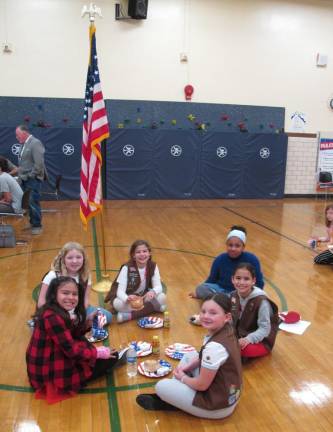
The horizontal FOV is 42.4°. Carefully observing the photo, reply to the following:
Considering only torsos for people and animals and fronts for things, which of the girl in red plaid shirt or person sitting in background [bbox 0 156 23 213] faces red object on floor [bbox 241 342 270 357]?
the girl in red plaid shirt

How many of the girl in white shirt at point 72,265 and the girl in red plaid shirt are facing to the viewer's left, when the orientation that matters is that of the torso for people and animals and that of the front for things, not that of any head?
0

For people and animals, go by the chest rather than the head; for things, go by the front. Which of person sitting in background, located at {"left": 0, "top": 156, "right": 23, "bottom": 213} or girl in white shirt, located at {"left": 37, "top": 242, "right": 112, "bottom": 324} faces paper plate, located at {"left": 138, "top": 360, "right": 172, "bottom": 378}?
the girl in white shirt

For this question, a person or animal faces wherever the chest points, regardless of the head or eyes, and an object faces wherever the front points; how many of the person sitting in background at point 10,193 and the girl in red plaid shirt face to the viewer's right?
1

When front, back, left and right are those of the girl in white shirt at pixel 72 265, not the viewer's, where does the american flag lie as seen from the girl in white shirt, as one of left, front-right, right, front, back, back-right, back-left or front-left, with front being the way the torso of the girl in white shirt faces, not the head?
back-left

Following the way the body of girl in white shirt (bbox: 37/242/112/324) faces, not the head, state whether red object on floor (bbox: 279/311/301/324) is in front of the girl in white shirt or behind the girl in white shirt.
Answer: in front

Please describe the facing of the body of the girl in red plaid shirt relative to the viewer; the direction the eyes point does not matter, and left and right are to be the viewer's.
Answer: facing to the right of the viewer
